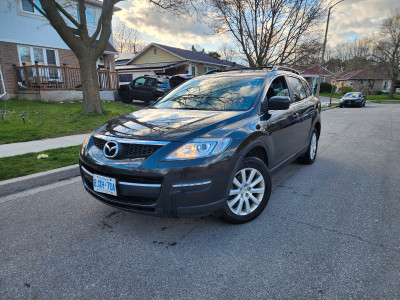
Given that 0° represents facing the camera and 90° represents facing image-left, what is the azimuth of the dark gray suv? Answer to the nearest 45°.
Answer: approximately 45°

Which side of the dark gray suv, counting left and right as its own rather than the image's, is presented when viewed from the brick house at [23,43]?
right

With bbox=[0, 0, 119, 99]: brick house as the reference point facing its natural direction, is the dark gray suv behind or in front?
in front

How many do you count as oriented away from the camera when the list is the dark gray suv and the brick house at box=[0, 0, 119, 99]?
0

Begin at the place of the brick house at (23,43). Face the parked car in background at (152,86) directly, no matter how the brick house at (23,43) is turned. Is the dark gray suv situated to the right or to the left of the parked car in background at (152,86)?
right

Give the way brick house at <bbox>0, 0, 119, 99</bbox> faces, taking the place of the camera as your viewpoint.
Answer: facing the viewer and to the right of the viewer

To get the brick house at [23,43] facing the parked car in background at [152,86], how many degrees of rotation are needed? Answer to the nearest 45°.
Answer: approximately 90° to its left

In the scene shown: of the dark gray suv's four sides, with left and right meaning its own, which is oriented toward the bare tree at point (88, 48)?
right

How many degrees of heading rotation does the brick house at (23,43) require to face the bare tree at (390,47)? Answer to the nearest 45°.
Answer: approximately 45° to its left

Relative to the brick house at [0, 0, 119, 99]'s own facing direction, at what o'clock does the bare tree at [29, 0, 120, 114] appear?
The bare tree is roughly at 1 o'clock from the brick house.

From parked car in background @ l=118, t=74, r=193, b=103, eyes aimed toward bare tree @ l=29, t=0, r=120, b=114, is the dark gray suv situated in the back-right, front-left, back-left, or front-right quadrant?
front-left

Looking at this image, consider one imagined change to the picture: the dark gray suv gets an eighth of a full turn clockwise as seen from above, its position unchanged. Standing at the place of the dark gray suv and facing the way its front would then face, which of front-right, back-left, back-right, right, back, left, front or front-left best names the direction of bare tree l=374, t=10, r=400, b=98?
back-right
